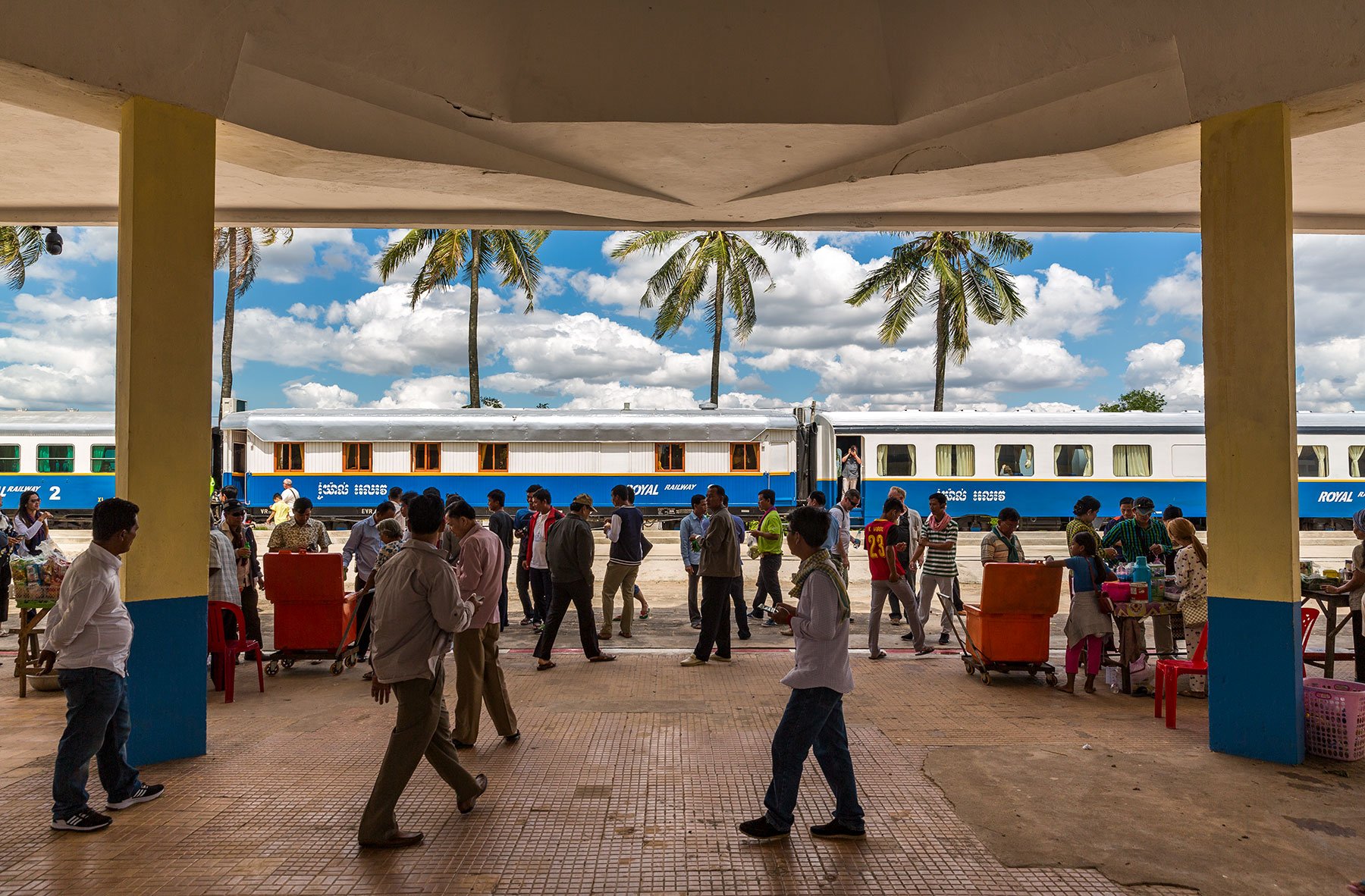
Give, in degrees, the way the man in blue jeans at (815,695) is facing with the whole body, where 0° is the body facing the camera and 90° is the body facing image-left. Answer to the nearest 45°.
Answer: approximately 90°

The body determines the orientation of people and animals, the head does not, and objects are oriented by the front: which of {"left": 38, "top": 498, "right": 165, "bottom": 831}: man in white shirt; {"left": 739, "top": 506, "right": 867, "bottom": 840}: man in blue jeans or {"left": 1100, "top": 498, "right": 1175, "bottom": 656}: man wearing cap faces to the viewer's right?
the man in white shirt

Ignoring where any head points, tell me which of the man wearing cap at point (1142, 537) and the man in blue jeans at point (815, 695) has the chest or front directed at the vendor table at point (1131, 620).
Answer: the man wearing cap

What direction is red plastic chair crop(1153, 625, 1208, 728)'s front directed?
to the viewer's left

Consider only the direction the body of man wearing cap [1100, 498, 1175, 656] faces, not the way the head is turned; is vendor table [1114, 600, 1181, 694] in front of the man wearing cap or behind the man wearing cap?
in front

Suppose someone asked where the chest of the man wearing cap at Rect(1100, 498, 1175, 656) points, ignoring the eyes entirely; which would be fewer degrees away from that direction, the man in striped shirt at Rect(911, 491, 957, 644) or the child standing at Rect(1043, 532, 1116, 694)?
the child standing
